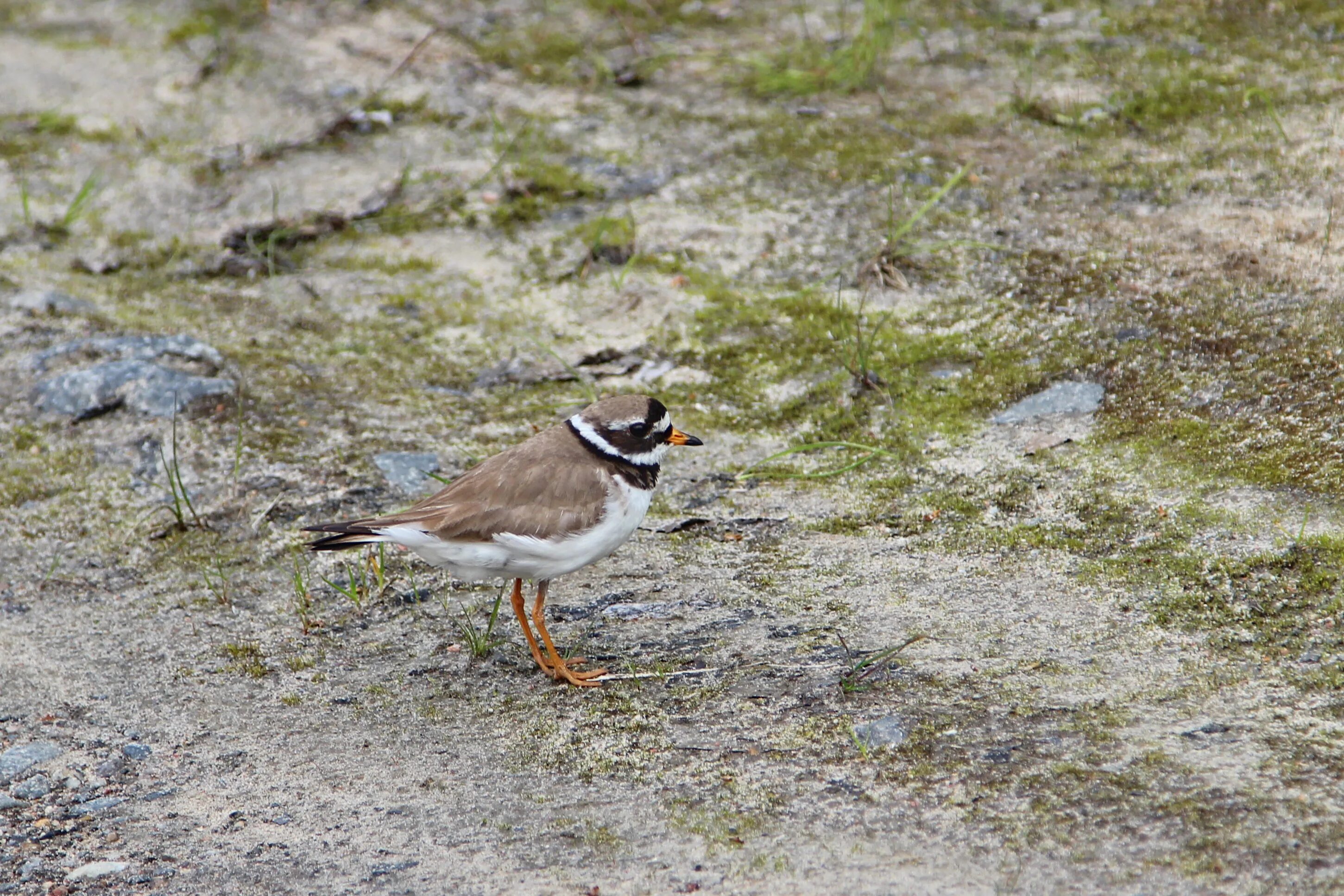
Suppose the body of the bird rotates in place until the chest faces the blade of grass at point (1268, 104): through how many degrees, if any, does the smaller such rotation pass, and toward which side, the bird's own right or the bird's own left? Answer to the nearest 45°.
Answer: approximately 45° to the bird's own left

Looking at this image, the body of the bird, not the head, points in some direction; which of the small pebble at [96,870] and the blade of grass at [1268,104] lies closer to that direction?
the blade of grass

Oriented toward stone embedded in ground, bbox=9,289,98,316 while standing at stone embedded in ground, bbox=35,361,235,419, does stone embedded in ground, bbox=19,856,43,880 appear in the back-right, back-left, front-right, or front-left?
back-left

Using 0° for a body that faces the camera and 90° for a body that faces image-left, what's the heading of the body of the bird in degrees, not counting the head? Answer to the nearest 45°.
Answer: approximately 270°

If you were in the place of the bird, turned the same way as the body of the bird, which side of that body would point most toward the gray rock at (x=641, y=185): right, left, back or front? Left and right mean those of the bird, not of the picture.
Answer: left

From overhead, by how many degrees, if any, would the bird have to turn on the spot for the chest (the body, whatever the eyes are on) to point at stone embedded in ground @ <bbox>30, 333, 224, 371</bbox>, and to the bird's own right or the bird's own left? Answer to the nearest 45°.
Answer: approximately 135° to the bird's own left

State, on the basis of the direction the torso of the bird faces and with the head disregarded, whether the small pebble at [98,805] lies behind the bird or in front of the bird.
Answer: behind

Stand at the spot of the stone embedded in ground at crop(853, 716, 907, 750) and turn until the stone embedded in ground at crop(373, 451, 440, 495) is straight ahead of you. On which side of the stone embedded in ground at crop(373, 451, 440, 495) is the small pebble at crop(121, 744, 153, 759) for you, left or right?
left

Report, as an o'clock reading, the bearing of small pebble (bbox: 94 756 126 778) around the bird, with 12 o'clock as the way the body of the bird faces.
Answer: The small pebble is roughly at 5 o'clock from the bird.

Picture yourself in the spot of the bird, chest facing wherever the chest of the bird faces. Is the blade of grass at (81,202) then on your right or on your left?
on your left

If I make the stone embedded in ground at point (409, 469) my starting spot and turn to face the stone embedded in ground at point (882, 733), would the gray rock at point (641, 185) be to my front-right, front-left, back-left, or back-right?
back-left

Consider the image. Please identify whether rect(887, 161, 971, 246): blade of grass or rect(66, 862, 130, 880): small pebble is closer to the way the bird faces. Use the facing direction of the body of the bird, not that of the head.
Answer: the blade of grass
